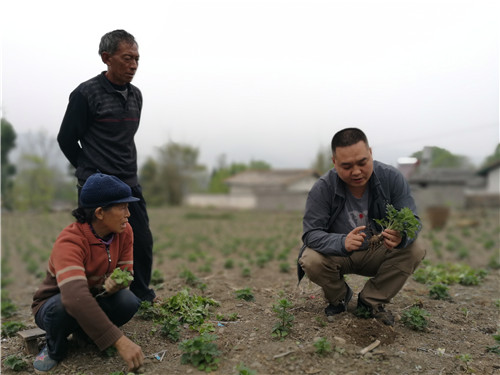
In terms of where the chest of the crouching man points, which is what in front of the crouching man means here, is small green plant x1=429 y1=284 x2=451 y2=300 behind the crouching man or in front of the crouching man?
behind

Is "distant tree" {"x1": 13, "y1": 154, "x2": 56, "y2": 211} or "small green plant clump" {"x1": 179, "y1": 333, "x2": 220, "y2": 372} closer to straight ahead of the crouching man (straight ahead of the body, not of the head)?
the small green plant clump

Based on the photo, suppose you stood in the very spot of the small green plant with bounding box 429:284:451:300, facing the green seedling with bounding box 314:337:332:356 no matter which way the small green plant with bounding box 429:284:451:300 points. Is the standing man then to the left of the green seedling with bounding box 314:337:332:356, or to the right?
right

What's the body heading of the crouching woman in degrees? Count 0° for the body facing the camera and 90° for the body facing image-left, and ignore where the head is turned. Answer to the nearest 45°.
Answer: approximately 315°

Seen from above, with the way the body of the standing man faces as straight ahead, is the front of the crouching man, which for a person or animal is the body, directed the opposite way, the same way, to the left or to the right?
to the right

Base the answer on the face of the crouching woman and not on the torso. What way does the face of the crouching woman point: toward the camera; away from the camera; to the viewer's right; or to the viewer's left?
to the viewer's right

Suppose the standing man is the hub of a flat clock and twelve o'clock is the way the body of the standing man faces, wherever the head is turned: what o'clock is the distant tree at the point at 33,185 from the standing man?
The distant tree is roughly at 7 o'clock from the standing man.

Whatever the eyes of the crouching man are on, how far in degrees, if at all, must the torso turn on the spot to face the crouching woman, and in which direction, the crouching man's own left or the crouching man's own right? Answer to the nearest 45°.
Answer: approximately 45° to the crouching man's own right

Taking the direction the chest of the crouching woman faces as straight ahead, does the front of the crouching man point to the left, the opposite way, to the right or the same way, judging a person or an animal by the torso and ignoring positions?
to the right

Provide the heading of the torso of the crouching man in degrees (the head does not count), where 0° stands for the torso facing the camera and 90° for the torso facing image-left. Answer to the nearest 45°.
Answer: approximately 0°
